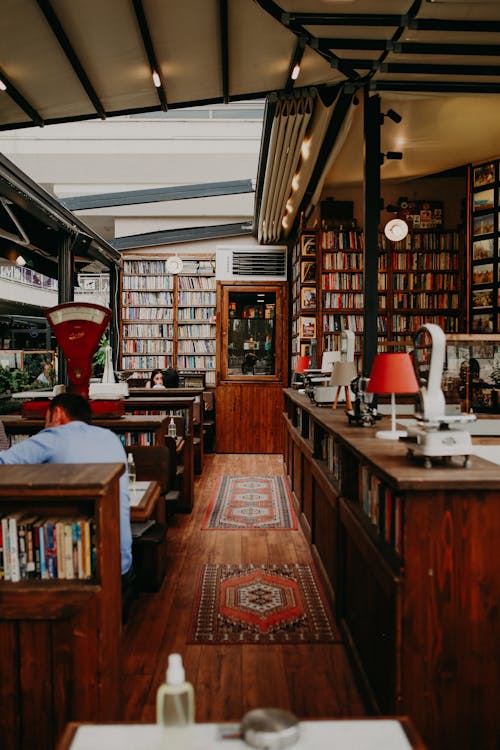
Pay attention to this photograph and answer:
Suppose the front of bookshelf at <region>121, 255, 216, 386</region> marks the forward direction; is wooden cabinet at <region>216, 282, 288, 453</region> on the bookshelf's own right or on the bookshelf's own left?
on the bookshelf's own left

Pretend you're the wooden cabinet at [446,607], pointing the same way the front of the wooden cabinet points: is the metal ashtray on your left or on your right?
on your left

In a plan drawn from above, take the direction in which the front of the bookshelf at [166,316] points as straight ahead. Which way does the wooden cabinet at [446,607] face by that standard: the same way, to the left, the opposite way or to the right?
to the right

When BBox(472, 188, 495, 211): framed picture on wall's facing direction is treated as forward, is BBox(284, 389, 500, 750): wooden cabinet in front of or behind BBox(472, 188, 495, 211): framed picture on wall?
in front

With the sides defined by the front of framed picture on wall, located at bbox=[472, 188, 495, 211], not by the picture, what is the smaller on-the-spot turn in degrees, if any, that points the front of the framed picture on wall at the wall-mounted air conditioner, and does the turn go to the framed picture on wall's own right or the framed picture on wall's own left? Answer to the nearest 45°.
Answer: approximately 90° to the framed picture on wall's own right

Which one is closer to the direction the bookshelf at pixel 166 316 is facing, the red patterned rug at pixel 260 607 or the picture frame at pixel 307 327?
the red patterned rug

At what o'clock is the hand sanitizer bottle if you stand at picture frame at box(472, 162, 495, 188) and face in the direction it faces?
The hand sanitizer bottle is roughly at 11 o'clock from the picture frame.

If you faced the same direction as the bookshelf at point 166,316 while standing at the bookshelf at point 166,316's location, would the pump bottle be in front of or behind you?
in front

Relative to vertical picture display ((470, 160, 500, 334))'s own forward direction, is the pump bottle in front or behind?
in front

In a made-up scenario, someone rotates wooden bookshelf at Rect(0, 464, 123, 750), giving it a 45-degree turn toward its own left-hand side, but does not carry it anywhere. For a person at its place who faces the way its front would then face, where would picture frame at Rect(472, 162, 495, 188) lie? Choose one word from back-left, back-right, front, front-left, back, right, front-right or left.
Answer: left
